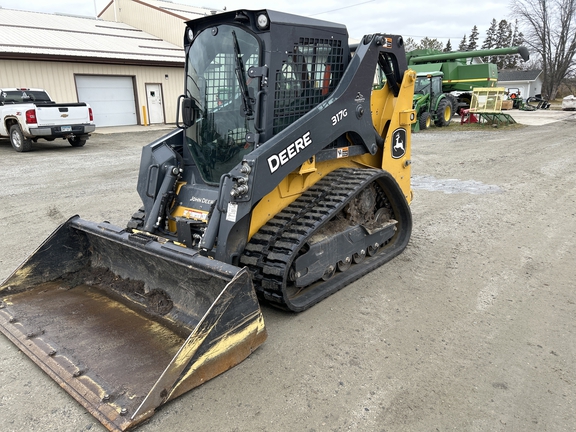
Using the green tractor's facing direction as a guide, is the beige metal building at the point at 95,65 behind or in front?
in front

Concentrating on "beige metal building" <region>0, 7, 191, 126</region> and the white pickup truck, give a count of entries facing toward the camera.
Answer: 1

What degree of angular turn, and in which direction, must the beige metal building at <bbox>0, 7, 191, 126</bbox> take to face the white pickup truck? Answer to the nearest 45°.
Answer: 0° — it already faces it

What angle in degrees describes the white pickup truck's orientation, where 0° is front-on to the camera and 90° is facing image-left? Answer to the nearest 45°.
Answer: approximately 135°

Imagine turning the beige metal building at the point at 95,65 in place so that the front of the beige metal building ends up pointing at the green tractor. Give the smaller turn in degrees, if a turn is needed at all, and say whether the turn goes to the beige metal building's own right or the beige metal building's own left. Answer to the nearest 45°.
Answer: approximately 45° to the beige metal building's own left

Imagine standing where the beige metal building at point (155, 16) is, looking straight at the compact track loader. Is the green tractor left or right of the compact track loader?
left

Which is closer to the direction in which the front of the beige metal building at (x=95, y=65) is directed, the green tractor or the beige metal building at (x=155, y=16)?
the green tractor

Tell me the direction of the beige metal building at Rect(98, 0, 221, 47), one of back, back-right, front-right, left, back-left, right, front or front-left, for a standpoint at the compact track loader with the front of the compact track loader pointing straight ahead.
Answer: back-right

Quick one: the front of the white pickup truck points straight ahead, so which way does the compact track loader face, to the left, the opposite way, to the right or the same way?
to the left

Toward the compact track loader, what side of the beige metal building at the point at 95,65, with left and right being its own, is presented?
front

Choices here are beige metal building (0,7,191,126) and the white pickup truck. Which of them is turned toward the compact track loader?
the beige metal building
